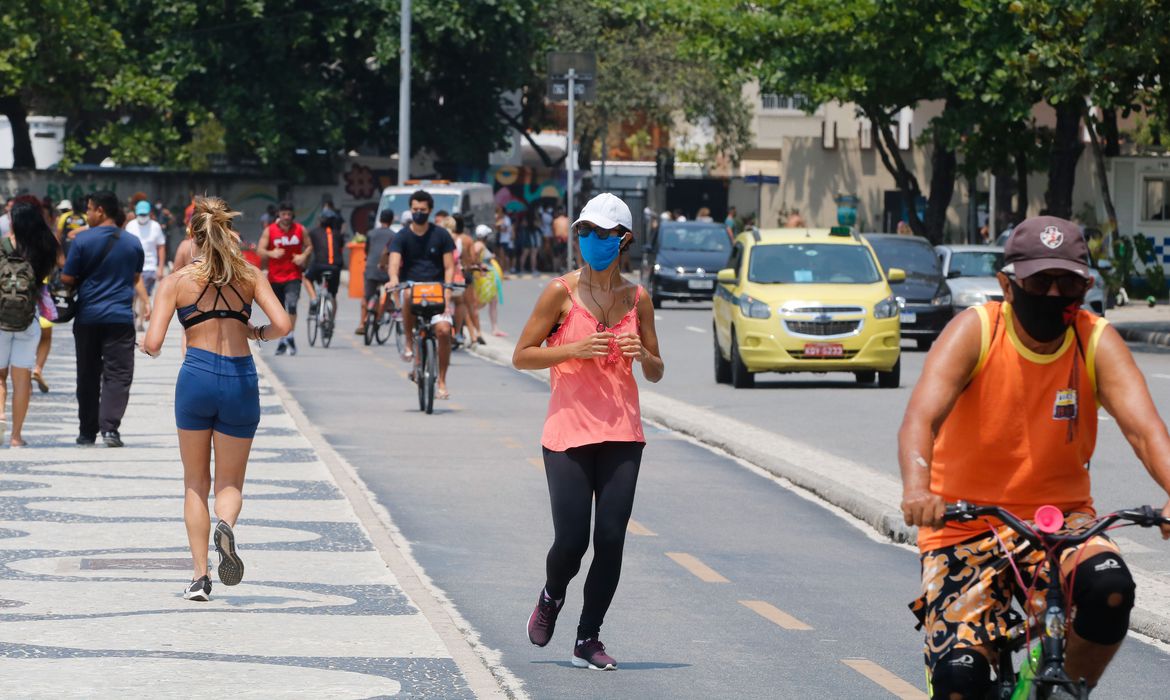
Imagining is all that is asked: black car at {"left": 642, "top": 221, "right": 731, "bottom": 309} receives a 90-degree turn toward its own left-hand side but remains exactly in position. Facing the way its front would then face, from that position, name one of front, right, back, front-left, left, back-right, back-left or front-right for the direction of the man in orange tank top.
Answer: right

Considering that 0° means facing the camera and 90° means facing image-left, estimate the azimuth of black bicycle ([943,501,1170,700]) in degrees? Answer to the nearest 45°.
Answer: approximately 0°

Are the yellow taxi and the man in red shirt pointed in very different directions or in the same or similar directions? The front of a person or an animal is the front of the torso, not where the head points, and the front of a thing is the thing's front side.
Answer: same or similar directions

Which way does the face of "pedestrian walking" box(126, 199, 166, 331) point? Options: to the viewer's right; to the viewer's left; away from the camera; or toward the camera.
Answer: toward the camera

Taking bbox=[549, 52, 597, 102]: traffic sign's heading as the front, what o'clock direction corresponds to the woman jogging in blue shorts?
The woman jogging in blue shorts is roughly at 6 o'clock from the traffic sign.

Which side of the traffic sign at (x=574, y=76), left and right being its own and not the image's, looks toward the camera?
back

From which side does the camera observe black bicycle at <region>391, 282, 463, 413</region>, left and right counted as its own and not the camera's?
front

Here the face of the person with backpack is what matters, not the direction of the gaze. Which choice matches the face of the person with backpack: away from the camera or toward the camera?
away from the camera

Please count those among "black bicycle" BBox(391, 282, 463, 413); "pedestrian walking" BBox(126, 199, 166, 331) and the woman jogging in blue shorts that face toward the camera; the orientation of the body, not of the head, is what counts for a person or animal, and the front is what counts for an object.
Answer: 2

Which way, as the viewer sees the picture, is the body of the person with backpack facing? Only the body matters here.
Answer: away from the camera

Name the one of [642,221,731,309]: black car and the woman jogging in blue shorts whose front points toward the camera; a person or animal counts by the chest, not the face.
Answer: the black car

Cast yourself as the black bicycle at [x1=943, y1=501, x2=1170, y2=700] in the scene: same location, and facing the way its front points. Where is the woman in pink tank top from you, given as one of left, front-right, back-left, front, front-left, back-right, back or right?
back-right

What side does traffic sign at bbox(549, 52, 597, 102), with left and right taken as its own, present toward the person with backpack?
back

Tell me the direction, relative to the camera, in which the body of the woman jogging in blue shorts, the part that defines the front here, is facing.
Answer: away from the camera

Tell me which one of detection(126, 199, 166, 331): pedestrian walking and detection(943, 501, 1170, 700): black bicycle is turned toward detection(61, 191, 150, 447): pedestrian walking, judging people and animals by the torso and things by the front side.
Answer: detection(126, 199, 166, 331): pedestrian walking

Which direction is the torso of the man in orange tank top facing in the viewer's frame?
toward the camera

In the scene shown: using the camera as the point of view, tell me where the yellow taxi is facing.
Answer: facing the viewer
